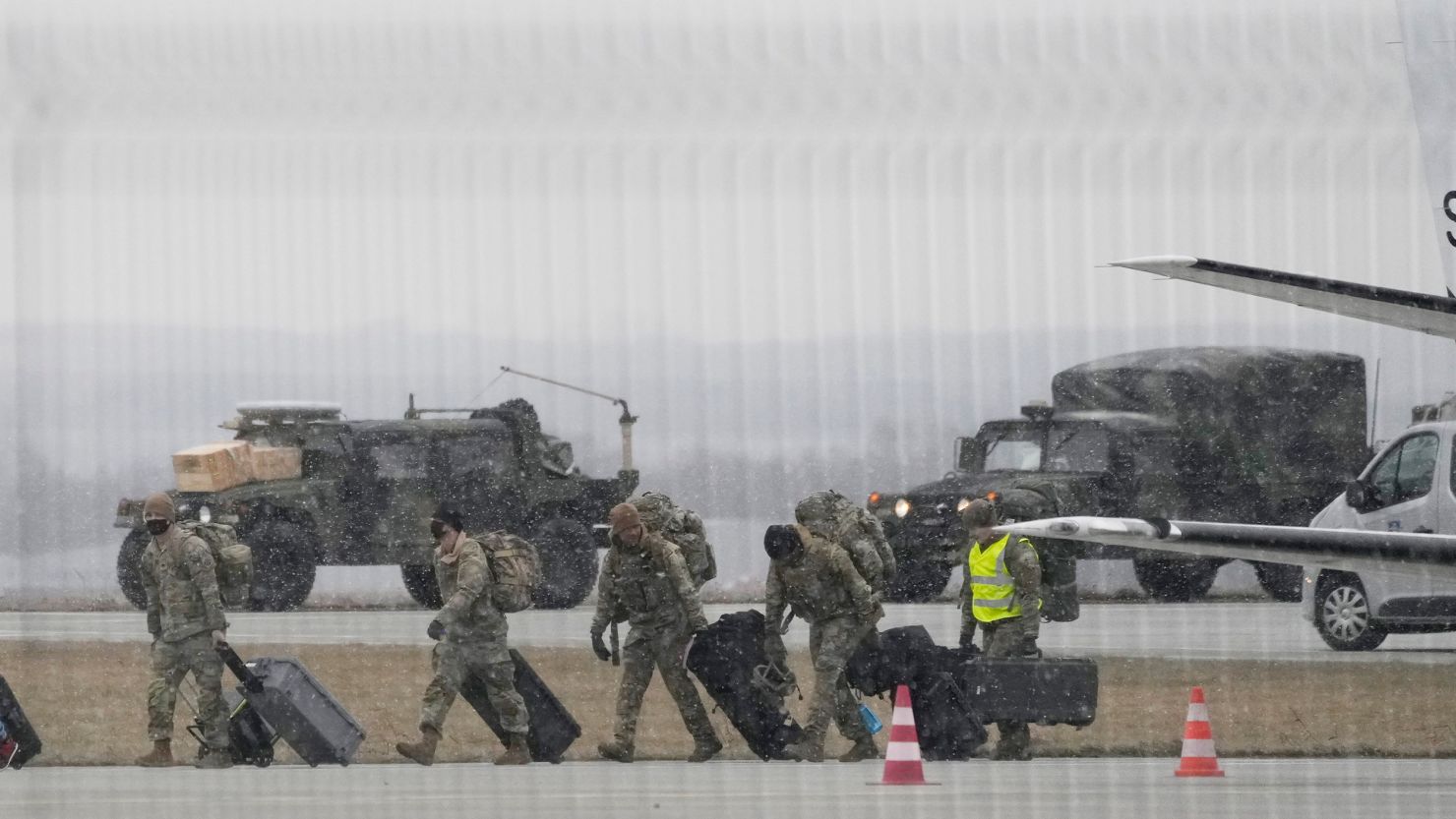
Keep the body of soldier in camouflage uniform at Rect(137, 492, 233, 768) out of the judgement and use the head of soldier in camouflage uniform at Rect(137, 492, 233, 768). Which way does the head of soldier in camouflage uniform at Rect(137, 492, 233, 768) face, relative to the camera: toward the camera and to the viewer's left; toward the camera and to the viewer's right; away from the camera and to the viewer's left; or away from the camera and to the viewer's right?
toward the camera and to the viewer's left

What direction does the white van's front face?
to the viewer's left

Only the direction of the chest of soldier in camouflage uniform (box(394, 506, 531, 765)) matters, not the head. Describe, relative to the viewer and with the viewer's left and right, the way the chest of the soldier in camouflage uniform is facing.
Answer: facing to the left of the viewer

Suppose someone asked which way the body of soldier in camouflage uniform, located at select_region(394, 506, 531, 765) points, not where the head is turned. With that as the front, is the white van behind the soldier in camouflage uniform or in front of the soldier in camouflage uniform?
behind

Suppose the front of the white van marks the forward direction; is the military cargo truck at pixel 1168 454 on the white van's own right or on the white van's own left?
on the white van's own right

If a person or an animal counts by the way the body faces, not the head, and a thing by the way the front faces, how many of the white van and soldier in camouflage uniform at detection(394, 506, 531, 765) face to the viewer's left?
2

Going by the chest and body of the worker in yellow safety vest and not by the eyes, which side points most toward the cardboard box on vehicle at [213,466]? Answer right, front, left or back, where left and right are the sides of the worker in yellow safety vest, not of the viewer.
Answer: right

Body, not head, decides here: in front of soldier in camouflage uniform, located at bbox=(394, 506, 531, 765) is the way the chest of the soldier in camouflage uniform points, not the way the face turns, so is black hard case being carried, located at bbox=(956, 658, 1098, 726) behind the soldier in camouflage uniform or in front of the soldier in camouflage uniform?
behind

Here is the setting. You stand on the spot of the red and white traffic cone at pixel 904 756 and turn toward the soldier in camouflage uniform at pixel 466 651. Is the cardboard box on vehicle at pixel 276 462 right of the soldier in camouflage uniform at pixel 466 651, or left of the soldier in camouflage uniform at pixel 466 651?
right

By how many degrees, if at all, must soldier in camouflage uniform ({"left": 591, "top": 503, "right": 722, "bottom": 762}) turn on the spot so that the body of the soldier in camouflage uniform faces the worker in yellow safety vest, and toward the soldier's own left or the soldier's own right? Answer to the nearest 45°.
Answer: approximately 135° to the soldier's own left
